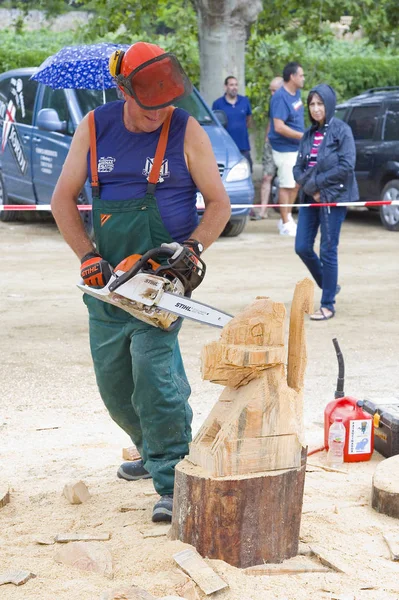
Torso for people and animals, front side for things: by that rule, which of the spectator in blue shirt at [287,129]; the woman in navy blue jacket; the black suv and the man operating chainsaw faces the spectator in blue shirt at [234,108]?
the black suv

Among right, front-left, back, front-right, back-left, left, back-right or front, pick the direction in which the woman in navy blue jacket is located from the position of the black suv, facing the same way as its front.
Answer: left

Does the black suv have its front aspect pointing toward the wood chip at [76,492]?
no

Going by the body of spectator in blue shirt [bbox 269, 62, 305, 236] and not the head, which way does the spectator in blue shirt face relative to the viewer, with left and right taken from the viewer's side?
facing the viewer and to the right of the viewer

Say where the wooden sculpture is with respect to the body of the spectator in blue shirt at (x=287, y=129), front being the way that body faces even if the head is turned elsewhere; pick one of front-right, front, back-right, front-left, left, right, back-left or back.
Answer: front-right

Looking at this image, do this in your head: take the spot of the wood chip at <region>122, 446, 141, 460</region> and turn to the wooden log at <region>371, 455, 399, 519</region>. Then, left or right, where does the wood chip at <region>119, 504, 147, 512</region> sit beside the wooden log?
right

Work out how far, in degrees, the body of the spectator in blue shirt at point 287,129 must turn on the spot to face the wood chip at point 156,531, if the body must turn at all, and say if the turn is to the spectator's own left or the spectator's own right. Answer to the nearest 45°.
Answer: approximately 45° to the spectator's own right

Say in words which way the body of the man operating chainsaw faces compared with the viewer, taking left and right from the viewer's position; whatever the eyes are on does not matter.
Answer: facing the viewer

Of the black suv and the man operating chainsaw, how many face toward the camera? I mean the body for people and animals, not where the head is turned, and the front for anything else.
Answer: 1

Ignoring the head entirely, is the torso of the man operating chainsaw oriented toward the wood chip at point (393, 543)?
no

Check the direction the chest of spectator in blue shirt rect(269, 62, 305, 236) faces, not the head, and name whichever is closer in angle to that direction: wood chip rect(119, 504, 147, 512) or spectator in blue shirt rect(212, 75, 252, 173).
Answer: the wood chip
